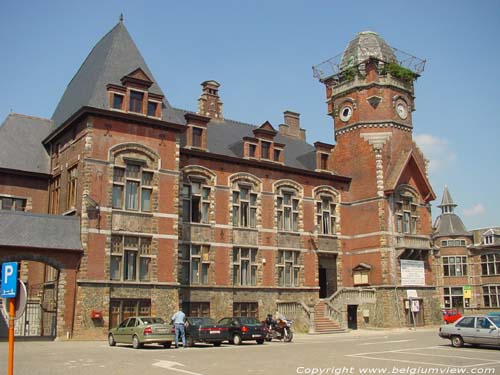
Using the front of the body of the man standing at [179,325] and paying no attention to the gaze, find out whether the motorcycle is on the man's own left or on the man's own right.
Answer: on the man's own right

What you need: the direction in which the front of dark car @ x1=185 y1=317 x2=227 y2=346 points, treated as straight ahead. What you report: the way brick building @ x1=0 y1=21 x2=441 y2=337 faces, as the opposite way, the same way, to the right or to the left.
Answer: the opposite way

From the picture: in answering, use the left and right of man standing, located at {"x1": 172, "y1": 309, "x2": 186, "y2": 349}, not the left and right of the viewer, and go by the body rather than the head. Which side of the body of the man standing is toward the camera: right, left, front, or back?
back

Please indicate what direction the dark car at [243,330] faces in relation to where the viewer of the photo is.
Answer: facing away from the viewer and to the left of the viewer

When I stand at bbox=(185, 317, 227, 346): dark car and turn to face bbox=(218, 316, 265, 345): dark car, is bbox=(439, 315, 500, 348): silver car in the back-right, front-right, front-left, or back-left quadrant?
front-right

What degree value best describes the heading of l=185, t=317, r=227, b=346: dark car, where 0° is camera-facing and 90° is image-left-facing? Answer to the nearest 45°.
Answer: approximately 135°

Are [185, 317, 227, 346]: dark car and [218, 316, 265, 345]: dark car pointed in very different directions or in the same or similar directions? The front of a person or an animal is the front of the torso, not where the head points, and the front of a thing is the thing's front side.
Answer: same or similar directions

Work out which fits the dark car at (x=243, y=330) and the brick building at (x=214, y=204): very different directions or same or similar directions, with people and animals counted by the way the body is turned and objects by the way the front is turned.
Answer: very different directions

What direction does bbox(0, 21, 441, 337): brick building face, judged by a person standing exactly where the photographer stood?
facing the viewer and to the right of the viewer

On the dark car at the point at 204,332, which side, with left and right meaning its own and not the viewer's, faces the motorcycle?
right
